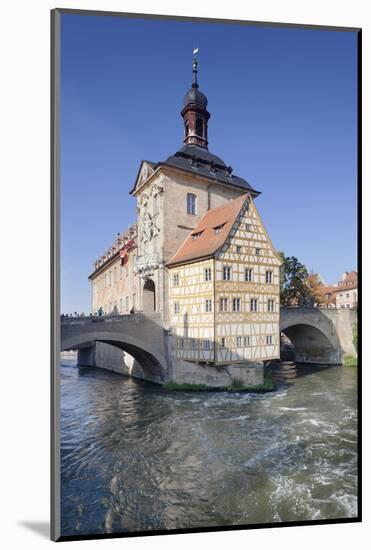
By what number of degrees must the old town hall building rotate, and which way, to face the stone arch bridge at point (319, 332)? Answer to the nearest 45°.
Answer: approximately 135° to its left

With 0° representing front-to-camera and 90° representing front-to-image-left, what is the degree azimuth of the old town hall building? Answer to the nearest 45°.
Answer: approximately 45°
